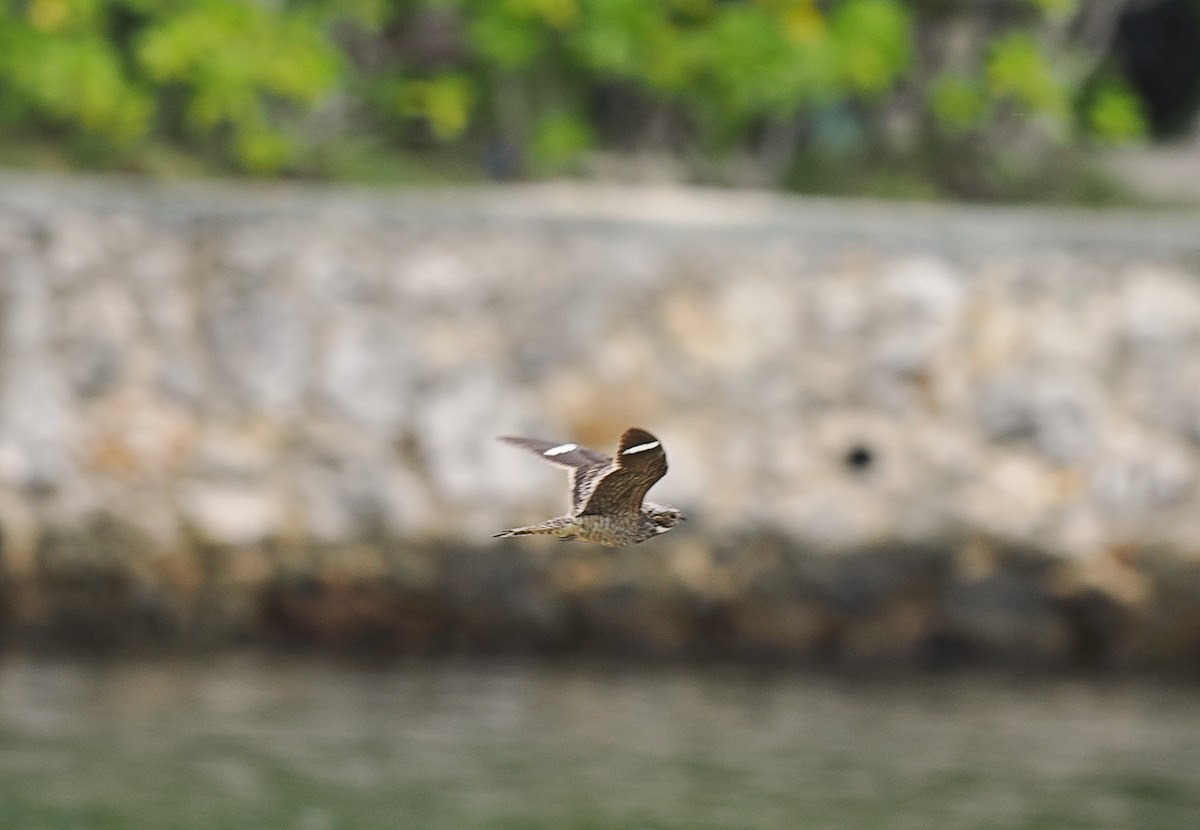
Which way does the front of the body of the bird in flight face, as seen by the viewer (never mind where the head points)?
to the viewer's right
